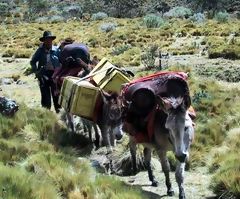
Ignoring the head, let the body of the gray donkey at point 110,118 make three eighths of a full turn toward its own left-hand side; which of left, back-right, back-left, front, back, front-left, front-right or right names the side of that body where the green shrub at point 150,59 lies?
front

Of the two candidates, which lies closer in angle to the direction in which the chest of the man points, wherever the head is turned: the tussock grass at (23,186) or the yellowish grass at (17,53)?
the tussock grass

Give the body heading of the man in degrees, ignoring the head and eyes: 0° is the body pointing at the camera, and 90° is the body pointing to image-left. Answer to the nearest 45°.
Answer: approximately 0°

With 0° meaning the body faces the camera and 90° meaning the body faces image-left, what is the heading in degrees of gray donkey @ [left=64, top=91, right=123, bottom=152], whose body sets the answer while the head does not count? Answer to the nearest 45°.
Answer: approximately 315°

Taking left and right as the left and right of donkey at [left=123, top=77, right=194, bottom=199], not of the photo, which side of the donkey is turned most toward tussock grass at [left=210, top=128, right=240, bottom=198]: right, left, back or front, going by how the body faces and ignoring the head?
left

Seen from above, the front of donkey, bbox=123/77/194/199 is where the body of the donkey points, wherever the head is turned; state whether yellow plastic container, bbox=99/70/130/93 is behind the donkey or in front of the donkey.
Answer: behind

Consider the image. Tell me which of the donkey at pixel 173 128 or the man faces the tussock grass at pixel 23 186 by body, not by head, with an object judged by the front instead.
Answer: the man

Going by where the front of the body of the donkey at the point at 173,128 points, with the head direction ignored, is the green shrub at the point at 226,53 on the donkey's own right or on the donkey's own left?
on the donkey's own left
